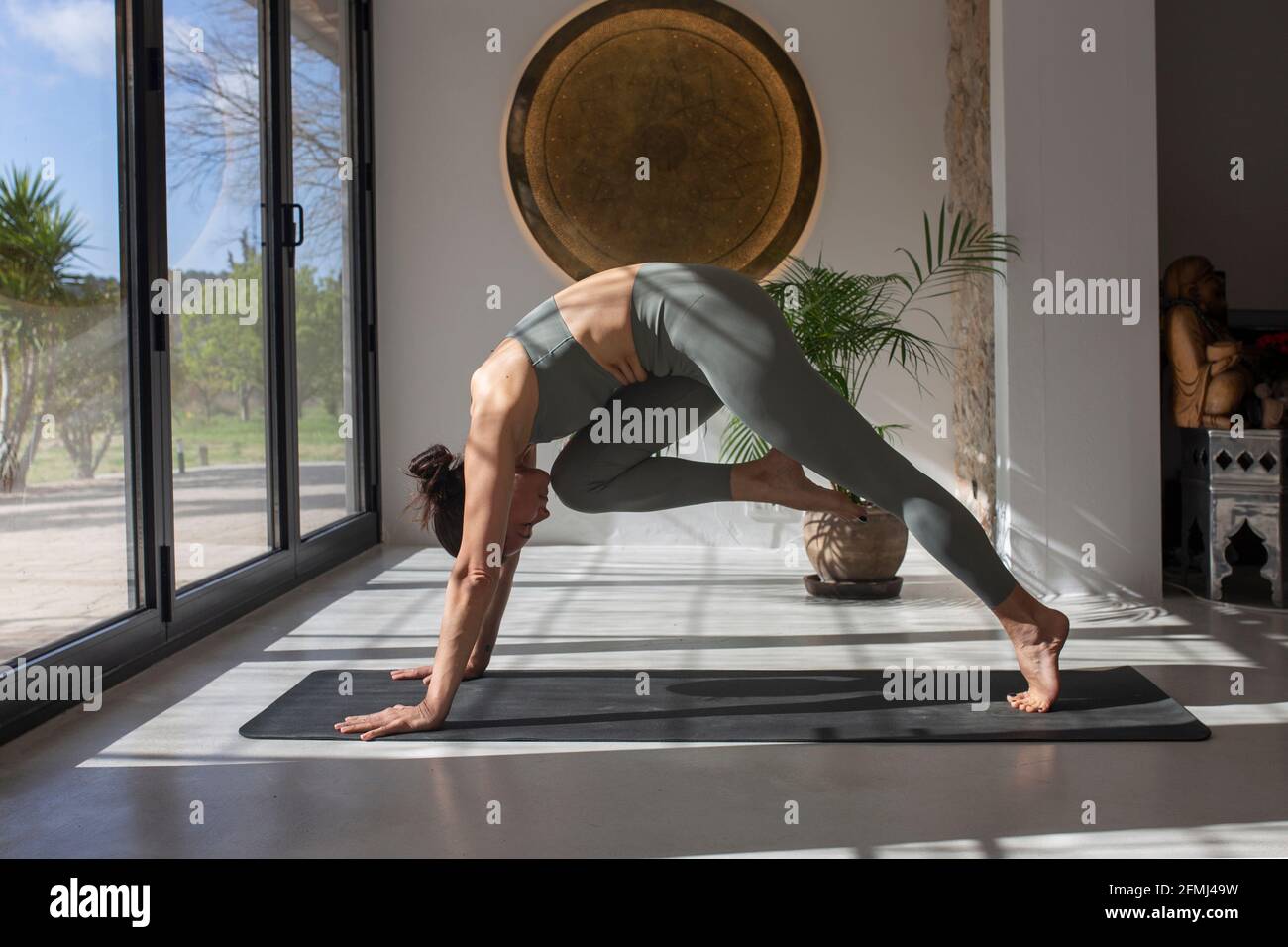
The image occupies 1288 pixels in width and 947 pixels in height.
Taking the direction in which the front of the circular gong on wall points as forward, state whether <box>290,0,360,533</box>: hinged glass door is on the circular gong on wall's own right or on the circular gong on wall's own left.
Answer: on the circular gong on wall's own right

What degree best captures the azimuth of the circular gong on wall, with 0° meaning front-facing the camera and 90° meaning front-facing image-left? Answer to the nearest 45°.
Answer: approximately 0°

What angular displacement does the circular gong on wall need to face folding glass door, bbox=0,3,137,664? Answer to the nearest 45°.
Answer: approximately 45° to its right

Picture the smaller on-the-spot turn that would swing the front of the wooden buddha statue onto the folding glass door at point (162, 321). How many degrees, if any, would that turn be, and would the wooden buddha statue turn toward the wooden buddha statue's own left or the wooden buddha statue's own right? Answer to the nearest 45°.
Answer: approximately 135° to the wooden buddha statue's own right

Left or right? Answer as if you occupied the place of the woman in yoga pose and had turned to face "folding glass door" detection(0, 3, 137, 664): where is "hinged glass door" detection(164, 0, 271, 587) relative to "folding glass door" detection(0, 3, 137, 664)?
right

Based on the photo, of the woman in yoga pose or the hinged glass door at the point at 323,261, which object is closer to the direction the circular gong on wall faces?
the woman in yoga pose

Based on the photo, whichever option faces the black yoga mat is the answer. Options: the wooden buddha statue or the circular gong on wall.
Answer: the circular gong on wall

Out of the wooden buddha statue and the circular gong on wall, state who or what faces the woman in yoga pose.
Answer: the circular gong on wall

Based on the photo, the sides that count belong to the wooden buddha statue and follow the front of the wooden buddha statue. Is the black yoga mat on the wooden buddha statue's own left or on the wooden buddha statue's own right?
on the wooden buddha statue's own right

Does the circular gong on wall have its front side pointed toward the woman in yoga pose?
yes
